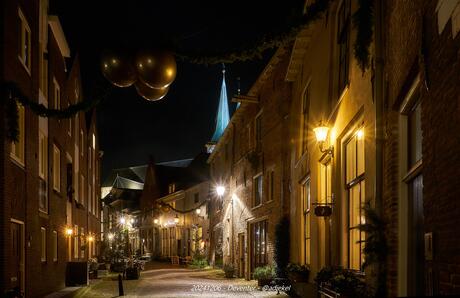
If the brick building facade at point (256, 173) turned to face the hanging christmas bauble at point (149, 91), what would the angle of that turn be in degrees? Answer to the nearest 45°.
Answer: approximately 90° to its left

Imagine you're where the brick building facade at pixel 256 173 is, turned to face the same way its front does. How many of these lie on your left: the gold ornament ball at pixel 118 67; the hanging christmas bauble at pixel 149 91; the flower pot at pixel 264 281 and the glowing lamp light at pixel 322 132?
4

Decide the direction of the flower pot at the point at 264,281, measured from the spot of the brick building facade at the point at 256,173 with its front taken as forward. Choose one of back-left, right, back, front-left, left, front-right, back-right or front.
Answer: left

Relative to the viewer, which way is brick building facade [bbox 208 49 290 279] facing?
to the viewer's left

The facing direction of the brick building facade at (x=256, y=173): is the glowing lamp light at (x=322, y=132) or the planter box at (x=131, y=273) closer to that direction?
the planter box

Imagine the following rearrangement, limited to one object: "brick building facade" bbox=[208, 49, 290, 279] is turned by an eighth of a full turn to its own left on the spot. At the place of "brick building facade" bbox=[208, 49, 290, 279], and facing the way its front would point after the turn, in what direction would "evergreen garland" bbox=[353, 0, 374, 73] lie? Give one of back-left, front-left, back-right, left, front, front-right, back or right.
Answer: front-left

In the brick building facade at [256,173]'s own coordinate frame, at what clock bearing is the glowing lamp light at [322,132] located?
The glowing lamp light is roughly at 9 o'clock from the brick building facade.

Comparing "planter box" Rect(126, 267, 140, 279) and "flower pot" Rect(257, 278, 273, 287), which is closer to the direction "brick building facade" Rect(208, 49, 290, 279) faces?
the planter box

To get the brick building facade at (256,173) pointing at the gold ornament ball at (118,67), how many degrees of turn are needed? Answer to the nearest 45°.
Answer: approximately 90° to its left

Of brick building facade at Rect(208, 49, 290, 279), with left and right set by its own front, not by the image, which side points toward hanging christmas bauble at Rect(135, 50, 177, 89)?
left

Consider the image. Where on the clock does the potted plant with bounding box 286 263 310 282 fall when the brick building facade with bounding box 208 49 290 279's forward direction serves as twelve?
The potted plant is roughly at 9 o'clock from the brick building facade.

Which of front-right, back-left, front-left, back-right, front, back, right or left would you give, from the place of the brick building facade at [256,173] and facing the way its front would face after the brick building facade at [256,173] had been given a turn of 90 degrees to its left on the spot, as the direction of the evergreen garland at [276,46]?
front
